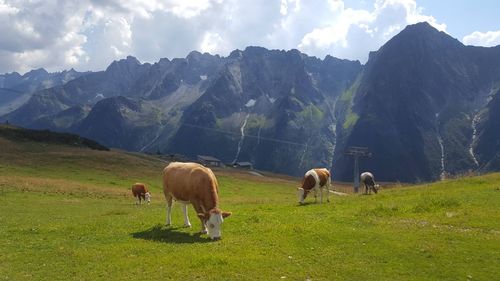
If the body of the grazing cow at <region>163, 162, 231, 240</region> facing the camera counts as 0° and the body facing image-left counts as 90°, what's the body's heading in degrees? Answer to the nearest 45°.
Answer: approximately 315°
